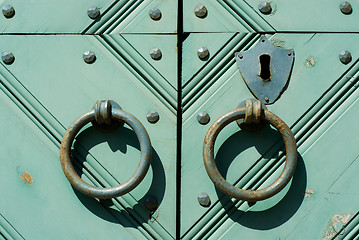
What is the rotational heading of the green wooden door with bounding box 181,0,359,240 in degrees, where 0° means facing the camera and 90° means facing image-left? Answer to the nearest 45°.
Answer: approximately 0°

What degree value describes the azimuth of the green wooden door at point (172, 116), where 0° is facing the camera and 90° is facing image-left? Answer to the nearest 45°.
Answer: approximately 0°
